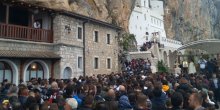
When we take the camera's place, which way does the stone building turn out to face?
facing the viewer and to the right of the viewer

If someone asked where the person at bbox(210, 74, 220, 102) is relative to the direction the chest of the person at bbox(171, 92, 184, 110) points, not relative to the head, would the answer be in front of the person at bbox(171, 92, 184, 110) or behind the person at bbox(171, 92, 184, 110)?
in front

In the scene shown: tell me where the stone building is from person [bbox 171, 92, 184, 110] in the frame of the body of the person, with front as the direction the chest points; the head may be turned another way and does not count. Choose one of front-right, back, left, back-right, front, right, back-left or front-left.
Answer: front-left

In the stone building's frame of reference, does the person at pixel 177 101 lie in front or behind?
in front

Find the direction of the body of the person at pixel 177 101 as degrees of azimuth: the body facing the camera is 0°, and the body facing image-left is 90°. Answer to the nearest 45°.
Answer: approximately 180°

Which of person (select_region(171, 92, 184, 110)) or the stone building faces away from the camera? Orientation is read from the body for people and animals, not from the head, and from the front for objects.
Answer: the person

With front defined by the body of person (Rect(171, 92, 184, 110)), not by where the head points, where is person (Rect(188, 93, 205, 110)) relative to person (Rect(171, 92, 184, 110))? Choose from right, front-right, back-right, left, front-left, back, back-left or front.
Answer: back-right

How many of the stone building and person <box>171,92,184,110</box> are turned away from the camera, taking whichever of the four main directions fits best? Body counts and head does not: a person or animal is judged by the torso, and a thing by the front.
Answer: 1

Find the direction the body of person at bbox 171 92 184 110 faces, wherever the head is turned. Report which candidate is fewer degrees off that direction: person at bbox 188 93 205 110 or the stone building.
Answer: the stone building

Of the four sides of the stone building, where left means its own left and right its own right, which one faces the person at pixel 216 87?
front
